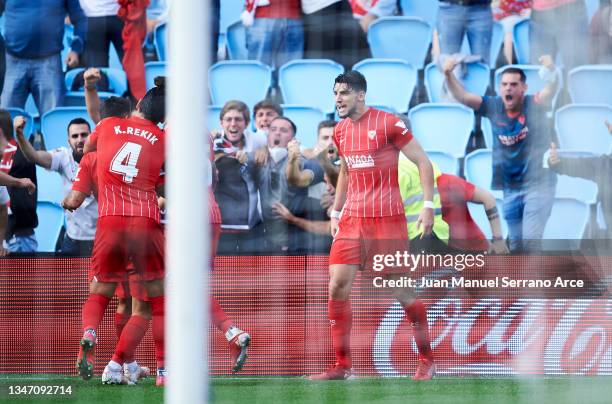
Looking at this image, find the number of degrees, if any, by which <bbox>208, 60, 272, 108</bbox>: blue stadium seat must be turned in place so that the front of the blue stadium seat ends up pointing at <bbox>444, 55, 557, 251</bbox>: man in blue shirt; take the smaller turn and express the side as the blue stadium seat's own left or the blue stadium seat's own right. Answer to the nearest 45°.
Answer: approximately 90° to the blue stadium seat's own left

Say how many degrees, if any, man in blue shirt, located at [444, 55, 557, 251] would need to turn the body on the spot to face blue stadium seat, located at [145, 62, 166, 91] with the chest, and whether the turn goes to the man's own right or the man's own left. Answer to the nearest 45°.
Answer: approximately 90° to the man's own right

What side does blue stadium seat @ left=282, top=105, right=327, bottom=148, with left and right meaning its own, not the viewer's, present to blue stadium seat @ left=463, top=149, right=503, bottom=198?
left

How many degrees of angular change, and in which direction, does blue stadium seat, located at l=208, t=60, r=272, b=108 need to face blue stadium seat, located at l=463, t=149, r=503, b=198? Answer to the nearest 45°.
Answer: approximately 90° to its left

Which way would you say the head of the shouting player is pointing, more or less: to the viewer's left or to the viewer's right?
to the viewer's left

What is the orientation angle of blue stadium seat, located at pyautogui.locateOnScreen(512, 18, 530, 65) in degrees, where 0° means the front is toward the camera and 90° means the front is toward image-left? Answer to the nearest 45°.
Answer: approximately 0°

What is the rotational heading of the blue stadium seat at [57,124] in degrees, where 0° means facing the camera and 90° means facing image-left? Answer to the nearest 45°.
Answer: approximately 0°

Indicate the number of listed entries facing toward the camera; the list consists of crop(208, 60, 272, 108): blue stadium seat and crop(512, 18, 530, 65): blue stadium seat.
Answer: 2

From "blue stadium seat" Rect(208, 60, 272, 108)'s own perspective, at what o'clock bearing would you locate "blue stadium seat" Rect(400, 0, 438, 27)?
"blue stadium seat" Rect(400, 0, 438, 27) is roughly at 7 o'clock from "blue stadium seat" Rect(208, 60, 272, 108).

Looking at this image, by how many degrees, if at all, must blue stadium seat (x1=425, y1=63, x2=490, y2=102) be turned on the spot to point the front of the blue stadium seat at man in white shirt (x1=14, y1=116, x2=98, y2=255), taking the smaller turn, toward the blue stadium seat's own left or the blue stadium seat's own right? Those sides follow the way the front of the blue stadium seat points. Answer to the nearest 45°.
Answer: approximately 90° to the blue stadium seat's own right
